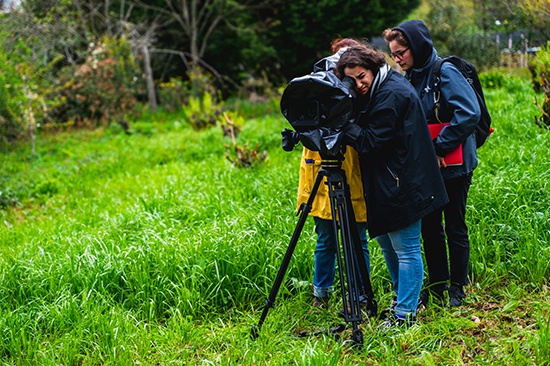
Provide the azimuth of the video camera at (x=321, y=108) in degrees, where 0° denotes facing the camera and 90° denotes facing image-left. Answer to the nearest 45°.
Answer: approximately 45°

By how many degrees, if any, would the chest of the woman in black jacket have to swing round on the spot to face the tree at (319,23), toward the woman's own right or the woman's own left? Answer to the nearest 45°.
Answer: approximately 90° to the woman's own right

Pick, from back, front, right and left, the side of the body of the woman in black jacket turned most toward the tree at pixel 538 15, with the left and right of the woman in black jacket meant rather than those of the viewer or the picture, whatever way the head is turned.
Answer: right

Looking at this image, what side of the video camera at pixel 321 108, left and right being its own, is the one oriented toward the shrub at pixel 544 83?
back

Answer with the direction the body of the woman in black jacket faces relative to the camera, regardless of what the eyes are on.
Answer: to the viewer's left

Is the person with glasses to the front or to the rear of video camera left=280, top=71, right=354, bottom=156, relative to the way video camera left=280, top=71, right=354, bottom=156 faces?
to the rear

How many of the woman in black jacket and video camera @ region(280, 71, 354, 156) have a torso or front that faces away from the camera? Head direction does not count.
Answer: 0
